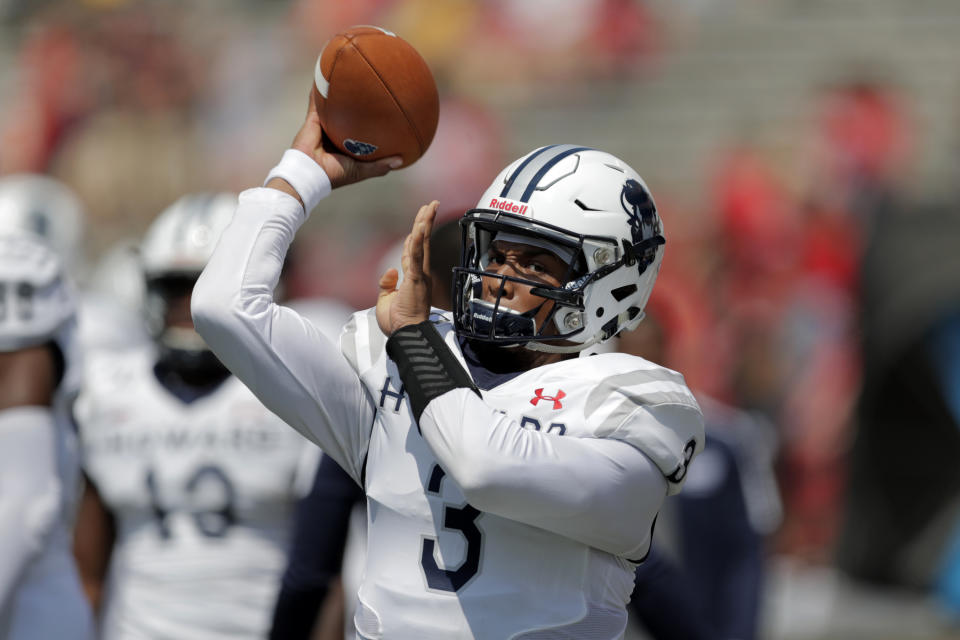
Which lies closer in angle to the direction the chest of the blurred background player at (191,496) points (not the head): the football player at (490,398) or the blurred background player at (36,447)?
the football player

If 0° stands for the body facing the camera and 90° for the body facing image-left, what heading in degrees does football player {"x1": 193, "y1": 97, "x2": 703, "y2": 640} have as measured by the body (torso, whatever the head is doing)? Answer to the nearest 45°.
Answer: approximately 45°

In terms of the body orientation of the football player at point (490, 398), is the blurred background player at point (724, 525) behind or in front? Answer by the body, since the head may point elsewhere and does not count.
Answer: behind

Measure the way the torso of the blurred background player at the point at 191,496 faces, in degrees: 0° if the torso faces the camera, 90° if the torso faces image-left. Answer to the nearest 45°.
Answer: approximately 0°

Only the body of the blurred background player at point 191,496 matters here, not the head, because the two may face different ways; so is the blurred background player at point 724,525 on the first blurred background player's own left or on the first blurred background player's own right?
on the first blurred background player's own left

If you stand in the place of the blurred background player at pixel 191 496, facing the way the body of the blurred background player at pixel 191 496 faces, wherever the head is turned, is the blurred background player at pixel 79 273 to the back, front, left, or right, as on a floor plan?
back

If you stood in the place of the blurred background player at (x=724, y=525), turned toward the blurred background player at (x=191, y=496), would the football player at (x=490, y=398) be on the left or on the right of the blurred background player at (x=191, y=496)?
left

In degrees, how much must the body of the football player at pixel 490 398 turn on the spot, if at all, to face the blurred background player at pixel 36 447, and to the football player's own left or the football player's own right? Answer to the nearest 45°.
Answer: approximately 90° to the football player's own right
